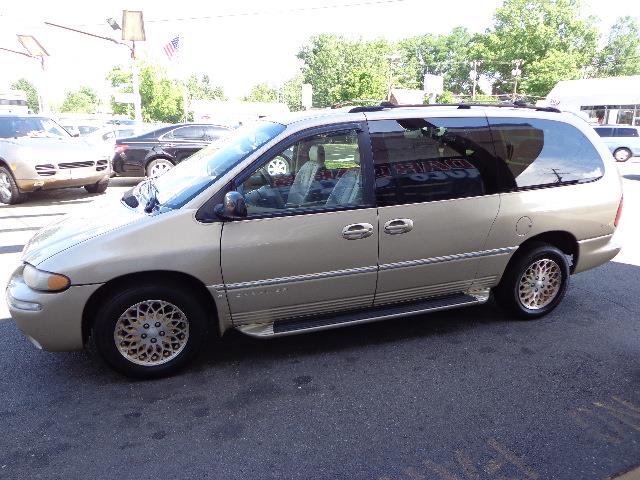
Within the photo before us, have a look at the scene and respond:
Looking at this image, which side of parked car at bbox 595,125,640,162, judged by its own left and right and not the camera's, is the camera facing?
left

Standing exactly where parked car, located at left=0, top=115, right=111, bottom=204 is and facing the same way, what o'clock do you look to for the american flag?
The american flag is roughly at 8 o'clock from the parked car.

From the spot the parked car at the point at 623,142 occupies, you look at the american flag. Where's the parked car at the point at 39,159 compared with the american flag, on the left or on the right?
left

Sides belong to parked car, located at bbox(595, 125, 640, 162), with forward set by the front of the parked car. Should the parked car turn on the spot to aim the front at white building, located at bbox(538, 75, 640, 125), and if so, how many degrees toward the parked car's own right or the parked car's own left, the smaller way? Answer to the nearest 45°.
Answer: approximately 90° to the parked car's own right

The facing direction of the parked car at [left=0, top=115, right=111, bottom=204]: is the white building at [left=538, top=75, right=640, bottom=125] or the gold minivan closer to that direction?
the gold minivan

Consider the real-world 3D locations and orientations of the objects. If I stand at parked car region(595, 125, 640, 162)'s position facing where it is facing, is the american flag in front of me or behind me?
in front

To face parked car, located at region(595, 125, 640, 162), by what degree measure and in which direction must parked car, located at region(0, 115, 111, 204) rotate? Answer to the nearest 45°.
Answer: approximately 45° to its left

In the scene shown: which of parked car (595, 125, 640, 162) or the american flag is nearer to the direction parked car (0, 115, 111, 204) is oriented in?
the parked car

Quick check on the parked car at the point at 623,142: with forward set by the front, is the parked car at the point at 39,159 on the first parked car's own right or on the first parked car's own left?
on the first parked car's own left

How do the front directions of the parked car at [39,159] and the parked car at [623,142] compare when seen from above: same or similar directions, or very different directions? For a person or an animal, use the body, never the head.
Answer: very different directions

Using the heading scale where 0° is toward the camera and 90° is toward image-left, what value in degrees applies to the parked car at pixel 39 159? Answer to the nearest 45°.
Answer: approximately 315°
